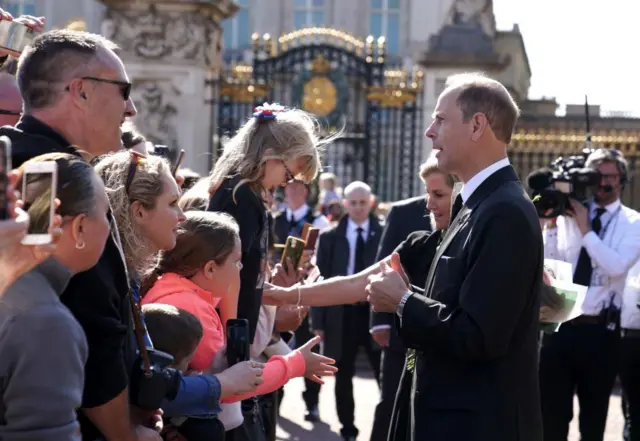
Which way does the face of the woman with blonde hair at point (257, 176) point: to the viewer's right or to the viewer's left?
to the viewer's right

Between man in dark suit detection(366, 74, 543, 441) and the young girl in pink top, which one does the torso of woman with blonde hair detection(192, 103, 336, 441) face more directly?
the man in dark suit

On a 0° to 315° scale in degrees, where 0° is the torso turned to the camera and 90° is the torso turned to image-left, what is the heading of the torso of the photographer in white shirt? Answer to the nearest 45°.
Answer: approximately 45°

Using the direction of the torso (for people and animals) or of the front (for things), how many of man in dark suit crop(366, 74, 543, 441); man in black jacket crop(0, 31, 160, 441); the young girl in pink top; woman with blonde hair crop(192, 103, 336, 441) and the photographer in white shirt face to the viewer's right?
3

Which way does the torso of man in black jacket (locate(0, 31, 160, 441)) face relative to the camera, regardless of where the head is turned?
to the viewer's right

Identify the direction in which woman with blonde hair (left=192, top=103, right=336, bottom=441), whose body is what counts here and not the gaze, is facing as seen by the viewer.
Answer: to the viewer's right

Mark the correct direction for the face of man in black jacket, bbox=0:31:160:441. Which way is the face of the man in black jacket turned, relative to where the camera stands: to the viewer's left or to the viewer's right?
to the viewer's right

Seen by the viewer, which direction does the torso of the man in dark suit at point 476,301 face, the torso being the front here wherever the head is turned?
to the viewer's left

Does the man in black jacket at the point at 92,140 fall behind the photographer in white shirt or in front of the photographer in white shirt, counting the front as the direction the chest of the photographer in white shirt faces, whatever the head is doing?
in front

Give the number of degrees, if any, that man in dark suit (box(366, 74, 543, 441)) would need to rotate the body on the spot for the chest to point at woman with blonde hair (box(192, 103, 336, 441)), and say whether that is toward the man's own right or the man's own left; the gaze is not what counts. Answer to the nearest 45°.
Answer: approximately 45° to the man's own right

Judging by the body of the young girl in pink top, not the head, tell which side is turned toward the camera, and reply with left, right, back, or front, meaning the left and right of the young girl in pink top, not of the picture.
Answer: right

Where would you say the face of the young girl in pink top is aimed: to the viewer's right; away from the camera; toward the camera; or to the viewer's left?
to the viewer's right

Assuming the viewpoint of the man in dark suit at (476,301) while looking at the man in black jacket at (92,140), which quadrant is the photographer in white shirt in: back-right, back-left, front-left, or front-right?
back-right

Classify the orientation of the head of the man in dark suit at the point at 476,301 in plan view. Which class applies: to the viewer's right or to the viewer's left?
to the viewer's left

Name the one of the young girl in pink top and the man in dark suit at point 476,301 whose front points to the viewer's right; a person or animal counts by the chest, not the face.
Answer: the young girl in pink top
